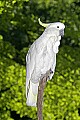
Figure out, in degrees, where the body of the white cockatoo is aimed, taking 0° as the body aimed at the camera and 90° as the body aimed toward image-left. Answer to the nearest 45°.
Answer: approximately 270°
